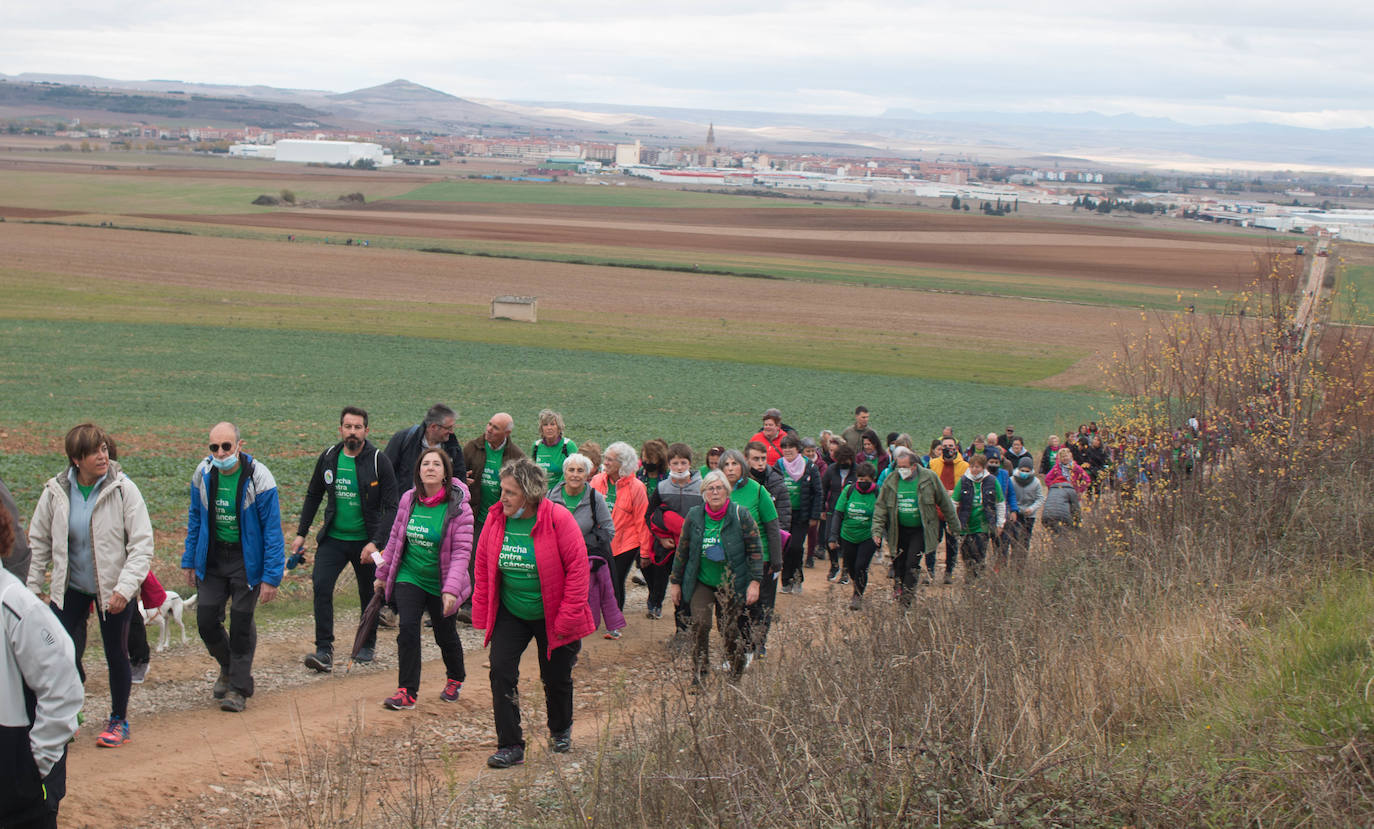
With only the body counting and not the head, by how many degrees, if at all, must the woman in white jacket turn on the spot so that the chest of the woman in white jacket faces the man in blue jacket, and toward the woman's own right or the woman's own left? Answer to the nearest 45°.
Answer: approximately 135° to the woman's own left

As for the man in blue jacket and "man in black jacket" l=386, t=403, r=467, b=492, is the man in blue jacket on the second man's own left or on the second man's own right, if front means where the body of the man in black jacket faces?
on the second man's own right

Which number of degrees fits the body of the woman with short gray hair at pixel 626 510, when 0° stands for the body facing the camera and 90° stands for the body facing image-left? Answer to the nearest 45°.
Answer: approximately 45°

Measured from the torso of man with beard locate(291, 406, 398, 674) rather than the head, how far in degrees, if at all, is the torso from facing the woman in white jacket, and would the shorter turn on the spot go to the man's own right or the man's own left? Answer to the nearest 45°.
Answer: approximately 45° to the man's own right

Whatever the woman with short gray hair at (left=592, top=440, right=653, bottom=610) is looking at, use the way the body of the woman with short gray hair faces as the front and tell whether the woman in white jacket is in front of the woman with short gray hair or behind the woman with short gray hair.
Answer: in front

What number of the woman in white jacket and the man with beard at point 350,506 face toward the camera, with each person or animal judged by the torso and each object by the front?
2

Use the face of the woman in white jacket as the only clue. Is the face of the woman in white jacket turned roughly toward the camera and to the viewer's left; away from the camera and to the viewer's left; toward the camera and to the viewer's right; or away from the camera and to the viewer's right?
toward the camera and to the viewer's right

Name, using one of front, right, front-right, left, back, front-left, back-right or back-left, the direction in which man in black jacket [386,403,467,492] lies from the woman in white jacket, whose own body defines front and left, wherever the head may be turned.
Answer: back-left

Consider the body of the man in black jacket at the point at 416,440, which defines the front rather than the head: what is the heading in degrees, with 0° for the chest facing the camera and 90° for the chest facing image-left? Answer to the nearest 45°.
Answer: approximately 315°
